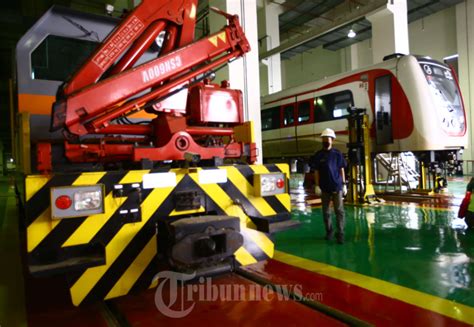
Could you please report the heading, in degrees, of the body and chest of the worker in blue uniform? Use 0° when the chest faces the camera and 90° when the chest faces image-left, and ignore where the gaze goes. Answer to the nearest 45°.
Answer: approximately 0°

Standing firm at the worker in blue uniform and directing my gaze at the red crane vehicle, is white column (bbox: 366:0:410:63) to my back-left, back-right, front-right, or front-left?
back-right

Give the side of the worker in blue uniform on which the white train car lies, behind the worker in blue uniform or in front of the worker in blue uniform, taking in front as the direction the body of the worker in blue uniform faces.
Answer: behind

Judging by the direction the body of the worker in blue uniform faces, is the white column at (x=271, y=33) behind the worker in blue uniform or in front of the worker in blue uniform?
behind

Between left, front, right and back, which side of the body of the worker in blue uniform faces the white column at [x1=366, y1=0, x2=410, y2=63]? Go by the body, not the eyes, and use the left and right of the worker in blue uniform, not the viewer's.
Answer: back

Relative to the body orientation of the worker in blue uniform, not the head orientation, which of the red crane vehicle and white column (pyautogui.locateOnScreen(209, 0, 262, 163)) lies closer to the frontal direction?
the red crane vehicle

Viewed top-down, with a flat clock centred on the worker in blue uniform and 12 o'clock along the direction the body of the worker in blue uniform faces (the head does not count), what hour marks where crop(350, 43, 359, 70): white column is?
The white column is roughly at 6 o'clock from the worker in blue uniform.
